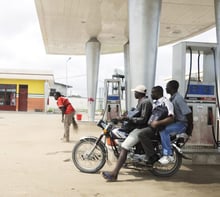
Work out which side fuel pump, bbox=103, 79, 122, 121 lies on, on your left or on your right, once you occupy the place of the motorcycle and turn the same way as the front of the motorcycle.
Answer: on your right

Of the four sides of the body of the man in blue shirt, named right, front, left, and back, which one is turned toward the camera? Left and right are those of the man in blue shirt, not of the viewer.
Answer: left

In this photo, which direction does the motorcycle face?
to the viewer's left

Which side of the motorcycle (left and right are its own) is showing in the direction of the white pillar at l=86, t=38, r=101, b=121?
right

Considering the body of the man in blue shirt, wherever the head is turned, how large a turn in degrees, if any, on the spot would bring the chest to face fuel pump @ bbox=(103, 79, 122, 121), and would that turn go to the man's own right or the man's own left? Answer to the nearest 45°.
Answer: approximately 90° to the man's own right

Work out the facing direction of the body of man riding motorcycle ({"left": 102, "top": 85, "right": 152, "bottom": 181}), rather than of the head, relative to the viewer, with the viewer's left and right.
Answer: facing to the left of the viewer
